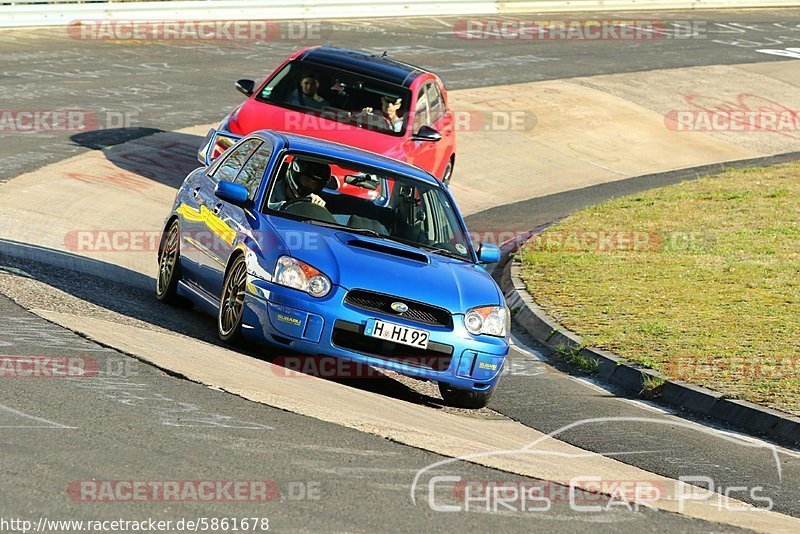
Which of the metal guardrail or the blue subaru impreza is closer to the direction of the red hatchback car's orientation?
the blue subaru impreza

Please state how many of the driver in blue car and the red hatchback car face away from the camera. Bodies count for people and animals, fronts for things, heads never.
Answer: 0

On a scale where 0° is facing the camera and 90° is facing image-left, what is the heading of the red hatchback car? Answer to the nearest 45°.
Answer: approximately 45°

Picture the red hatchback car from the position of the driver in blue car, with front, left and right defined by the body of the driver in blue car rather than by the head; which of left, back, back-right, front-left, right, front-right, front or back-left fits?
back-left

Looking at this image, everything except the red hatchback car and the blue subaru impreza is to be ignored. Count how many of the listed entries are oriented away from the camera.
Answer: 0

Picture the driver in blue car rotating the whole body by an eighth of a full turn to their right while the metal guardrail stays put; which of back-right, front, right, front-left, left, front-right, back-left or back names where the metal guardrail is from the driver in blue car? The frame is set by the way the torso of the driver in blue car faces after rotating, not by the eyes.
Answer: back

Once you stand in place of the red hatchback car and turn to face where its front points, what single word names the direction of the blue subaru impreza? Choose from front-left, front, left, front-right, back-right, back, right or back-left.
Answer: front-left

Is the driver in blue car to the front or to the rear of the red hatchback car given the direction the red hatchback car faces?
to the front

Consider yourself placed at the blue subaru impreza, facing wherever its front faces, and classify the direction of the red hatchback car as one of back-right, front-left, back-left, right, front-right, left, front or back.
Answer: back-left
